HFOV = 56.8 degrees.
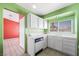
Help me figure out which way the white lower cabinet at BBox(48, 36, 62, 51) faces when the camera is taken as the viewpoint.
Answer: facing the viewer and to the left of the viewer

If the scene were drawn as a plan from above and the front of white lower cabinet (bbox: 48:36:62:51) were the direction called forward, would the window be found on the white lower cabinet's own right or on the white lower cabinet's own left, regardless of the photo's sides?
on the white lower cabinet's own left
